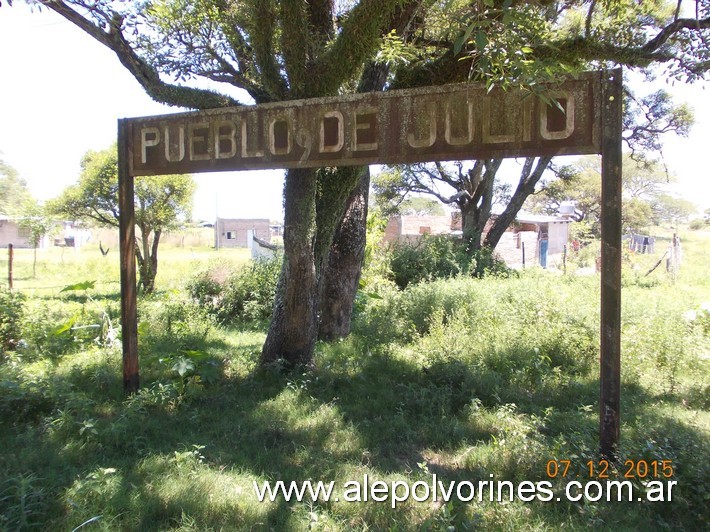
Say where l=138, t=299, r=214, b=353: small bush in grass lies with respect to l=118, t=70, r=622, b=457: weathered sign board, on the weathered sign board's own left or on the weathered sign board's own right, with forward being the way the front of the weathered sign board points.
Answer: on the weathered sign board's own right

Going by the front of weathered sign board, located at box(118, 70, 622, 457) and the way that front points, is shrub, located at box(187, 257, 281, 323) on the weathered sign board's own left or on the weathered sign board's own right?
on the weathered sign board's own right

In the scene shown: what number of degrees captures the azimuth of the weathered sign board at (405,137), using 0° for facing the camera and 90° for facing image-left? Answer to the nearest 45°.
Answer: approximately 45°

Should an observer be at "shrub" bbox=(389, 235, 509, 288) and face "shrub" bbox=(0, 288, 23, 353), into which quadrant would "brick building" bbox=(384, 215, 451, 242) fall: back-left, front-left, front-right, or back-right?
back-right

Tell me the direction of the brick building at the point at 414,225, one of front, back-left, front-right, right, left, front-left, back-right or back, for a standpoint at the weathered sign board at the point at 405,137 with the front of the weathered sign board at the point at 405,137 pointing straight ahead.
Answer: back-right

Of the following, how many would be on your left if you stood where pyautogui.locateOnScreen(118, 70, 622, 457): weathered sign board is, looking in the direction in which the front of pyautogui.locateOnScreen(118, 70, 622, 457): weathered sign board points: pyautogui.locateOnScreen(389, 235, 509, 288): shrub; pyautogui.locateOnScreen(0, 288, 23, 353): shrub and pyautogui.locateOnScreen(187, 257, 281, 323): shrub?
0

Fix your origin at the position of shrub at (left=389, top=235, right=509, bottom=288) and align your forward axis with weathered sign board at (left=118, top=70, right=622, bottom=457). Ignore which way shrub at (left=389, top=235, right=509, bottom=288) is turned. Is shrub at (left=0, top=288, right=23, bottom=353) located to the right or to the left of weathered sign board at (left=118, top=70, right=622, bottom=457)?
right

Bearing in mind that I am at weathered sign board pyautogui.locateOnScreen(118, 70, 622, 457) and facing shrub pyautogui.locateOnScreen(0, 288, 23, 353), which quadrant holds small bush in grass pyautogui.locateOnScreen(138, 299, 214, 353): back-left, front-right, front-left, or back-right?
front-right

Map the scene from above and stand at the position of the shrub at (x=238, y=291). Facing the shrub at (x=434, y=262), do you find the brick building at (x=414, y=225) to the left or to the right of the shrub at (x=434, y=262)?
left

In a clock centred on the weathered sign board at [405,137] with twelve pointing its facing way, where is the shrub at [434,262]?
The shrub is roughly at 5 o'clock from the weathered sign board.

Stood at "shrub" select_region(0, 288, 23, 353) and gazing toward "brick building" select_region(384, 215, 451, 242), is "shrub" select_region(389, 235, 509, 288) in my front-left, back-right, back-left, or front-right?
front-right
